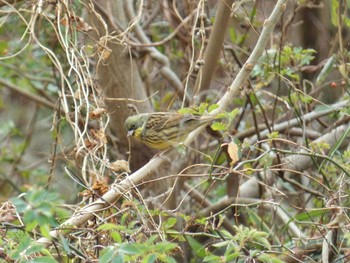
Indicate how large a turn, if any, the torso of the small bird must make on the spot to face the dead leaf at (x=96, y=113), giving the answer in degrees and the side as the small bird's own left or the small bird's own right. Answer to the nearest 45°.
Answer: approximately 45° to the small bird's own left

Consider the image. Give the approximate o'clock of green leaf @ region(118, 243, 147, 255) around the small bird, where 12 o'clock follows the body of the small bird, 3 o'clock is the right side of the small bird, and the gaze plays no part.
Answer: The green leaf is roughly at 9 o'clock from the small bird.

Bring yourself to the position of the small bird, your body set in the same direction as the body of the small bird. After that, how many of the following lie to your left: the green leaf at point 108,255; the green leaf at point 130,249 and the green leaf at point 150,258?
3

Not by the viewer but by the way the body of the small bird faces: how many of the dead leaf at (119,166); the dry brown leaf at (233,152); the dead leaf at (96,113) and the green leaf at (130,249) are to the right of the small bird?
0

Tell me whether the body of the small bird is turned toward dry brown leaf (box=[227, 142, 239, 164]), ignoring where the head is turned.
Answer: no

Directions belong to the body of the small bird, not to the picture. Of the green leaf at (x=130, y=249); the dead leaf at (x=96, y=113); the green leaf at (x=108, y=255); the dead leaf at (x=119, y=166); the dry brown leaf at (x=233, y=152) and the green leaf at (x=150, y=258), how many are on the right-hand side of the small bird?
0

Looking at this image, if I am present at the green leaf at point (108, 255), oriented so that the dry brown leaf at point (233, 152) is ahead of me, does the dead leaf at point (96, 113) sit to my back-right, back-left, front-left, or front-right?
front-left

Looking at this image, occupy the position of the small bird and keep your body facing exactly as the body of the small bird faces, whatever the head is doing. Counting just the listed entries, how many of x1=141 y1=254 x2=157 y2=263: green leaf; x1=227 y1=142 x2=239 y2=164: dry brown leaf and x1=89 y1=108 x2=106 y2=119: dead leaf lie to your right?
0

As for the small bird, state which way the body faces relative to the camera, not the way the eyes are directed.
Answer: to the viewer's left

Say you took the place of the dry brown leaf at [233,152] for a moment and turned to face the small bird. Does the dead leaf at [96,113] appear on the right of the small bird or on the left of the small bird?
left

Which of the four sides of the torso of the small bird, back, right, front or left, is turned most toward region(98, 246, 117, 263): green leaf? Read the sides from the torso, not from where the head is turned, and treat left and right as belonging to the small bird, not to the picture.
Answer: left
